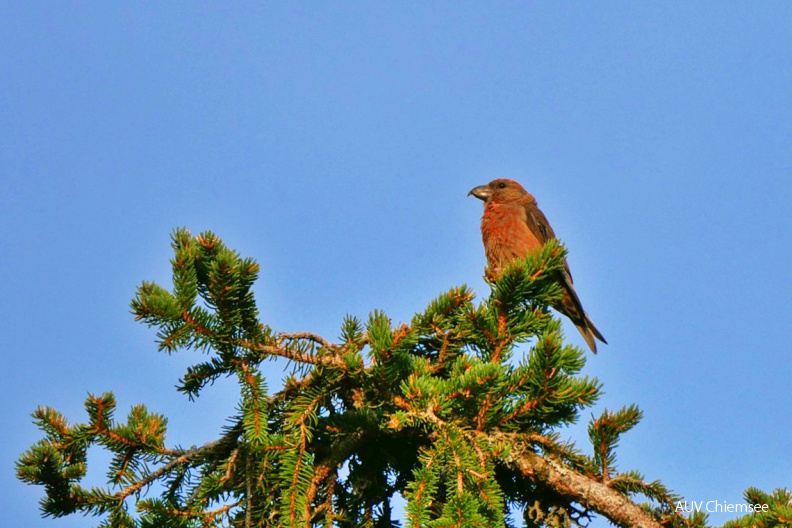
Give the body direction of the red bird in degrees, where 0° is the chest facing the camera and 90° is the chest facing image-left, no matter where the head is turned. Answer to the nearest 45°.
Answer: approximately 45°
